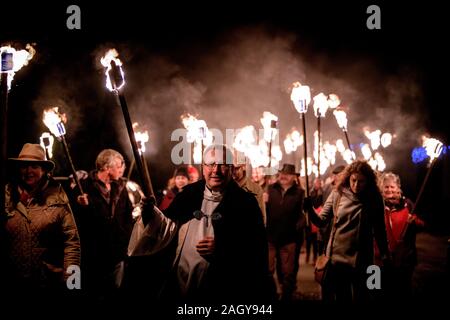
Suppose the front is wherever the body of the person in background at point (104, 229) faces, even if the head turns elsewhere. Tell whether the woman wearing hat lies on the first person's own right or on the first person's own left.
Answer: on the first person's own right

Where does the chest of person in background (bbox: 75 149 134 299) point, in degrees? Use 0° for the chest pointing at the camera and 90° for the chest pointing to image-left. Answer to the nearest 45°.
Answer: approximately 315°

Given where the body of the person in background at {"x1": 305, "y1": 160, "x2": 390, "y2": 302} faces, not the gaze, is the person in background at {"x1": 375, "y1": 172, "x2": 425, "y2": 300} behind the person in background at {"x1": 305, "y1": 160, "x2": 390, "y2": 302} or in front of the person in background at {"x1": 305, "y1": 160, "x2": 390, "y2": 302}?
behind

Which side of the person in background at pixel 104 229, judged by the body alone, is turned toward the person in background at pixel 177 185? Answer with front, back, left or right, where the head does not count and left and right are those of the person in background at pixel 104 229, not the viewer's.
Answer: back

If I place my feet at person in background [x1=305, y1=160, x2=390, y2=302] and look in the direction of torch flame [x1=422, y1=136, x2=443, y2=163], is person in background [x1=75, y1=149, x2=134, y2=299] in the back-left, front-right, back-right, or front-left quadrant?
back-left

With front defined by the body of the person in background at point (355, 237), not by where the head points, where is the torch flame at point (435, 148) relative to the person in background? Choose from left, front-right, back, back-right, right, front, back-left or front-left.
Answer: back-left

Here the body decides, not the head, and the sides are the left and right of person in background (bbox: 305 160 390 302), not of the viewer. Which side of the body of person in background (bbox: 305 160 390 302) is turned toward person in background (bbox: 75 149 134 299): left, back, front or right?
right

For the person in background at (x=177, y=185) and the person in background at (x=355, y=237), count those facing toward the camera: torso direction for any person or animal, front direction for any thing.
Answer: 2

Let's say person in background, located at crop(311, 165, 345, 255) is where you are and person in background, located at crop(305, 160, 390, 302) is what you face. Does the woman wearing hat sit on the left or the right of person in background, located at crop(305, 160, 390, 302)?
right

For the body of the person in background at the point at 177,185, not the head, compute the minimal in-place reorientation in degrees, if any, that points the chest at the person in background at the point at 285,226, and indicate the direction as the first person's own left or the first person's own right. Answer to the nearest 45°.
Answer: approximately 45° to the first person's own left
